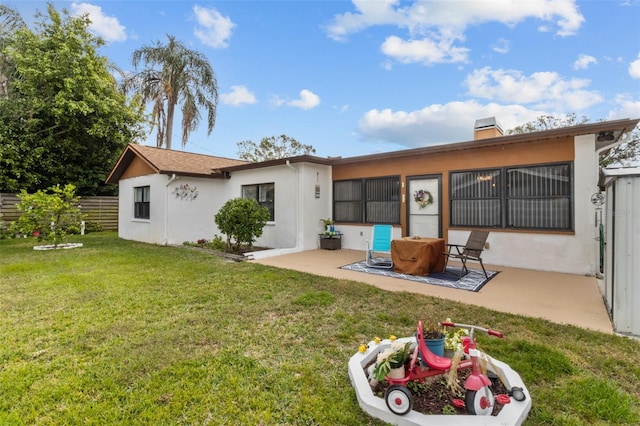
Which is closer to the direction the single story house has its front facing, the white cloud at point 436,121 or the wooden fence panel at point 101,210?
the wooden fence panel

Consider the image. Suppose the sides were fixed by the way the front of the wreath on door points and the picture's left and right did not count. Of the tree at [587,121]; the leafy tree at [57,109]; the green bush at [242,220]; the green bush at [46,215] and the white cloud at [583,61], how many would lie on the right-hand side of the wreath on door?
3

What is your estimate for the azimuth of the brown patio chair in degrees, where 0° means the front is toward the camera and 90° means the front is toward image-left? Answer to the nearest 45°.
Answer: approximately 45°

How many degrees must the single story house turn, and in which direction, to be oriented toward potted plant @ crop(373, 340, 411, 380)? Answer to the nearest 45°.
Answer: approximately 45° to its left

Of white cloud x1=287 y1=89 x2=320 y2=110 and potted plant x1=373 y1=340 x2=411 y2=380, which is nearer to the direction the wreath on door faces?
the potted plant

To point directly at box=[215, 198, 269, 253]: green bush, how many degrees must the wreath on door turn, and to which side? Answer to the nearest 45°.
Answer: approximately 90° to its right

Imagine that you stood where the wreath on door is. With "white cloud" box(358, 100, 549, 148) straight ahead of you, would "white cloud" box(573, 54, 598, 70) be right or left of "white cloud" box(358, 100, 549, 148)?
right

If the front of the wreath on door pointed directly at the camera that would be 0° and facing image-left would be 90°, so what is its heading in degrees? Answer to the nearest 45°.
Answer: approximately 0°

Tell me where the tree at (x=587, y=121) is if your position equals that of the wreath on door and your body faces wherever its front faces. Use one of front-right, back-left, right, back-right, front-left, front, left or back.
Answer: back-left
